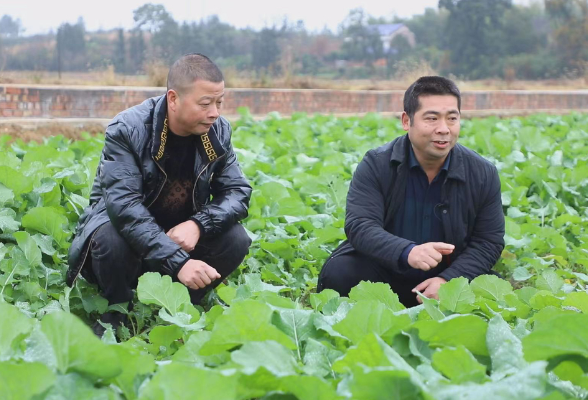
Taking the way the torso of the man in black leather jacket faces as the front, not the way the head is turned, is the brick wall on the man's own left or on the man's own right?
on the man's own left

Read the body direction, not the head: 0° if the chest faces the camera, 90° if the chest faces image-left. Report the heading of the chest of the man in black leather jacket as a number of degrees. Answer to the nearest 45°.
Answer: approximately 315°

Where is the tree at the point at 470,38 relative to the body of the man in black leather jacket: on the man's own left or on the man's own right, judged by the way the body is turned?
on the man's own left

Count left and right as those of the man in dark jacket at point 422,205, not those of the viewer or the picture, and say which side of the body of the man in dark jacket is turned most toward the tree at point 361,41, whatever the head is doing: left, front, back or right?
back

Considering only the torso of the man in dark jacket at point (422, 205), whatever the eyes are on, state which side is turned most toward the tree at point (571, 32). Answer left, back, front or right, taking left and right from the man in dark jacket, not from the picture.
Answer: back

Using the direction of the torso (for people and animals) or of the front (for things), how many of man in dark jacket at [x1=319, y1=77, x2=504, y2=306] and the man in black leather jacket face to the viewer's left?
0

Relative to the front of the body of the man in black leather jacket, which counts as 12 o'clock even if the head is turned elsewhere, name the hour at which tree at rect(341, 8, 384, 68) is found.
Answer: The tree is roughly at 8 o'clock from the man in black leather jacket.

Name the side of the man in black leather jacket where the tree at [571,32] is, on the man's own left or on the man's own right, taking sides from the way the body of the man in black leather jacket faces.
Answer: on the man's own left

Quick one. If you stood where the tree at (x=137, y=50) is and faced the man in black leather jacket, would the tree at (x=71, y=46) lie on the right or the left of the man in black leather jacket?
right

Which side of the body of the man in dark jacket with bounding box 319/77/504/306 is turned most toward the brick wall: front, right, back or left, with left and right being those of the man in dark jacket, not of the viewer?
back

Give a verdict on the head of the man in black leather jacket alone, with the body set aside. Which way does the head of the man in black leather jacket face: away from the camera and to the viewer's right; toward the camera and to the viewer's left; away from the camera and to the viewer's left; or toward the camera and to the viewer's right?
toward the camera and to the viewer's right
